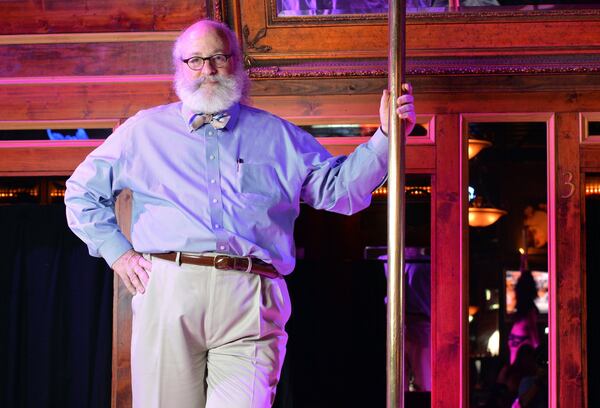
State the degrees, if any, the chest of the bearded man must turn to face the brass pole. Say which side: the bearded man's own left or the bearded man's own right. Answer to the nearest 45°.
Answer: approximately 45° to the bearded man's own left

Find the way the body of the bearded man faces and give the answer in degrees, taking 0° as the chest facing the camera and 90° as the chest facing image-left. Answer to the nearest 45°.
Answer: approximately 0°

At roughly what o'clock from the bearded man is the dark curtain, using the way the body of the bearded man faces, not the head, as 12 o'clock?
The dark curtain is roughly at 5 o'clock from the bearded man.
